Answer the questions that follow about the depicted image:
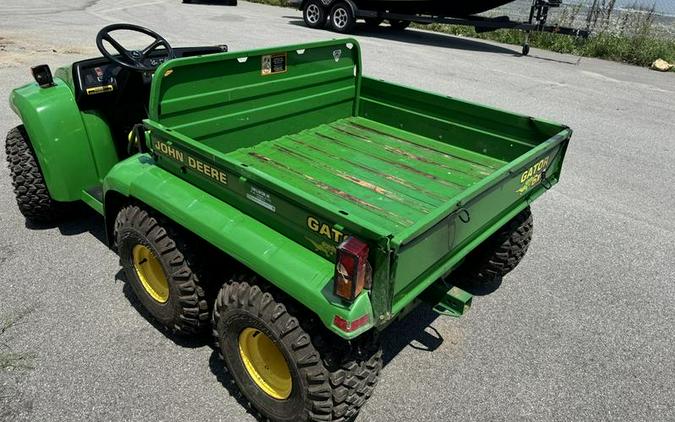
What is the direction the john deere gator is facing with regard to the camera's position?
facing away from the viewer and to the left of the viewer

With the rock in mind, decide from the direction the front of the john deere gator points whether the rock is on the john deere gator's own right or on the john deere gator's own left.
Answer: on the john deere gator's own right
